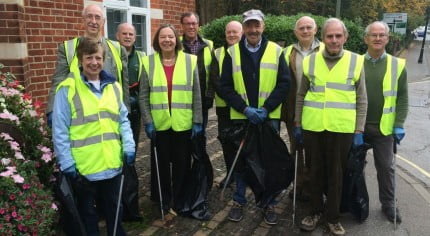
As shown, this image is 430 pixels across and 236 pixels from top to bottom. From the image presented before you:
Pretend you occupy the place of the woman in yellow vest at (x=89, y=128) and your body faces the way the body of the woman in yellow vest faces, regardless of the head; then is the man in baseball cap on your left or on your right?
on your left

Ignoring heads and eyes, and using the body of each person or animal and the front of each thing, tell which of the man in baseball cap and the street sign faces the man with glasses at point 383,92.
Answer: the street sign

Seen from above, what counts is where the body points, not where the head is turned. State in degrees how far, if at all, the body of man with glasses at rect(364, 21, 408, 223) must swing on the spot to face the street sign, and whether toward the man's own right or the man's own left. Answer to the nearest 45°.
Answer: approximately 180°

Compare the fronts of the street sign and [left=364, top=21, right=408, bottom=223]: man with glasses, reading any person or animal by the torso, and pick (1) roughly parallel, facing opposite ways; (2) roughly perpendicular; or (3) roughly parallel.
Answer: roughly parallel

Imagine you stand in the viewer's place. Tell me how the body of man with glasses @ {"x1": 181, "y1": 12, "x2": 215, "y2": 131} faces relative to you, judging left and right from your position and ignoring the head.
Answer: facing the viewer

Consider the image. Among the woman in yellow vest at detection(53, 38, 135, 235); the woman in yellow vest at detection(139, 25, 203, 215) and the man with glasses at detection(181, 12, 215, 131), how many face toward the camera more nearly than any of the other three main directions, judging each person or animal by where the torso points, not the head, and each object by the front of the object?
3

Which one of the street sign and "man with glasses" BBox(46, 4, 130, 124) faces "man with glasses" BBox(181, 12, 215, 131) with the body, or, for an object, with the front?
the street sign

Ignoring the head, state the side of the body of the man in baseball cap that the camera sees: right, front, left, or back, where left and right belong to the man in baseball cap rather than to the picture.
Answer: front

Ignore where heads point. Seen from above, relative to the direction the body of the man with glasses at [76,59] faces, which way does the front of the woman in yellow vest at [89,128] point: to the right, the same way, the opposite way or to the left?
the same way

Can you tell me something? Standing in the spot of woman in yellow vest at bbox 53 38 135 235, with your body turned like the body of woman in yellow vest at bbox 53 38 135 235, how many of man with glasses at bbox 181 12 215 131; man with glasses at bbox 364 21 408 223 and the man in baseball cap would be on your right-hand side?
0

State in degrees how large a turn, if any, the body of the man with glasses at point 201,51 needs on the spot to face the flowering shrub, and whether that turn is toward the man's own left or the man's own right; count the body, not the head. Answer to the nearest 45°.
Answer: approximately 45° to the man's own right

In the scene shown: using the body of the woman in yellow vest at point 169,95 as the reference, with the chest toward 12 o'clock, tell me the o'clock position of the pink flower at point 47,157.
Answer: The pink flower is roughly at 2 o'clock from the woman in yellow vest.

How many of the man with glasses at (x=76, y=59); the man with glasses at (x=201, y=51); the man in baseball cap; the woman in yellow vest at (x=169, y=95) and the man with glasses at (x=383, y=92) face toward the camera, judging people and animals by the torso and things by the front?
5

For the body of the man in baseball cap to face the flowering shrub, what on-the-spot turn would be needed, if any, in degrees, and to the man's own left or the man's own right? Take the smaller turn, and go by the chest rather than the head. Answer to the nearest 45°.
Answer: approximately 45° to the man's own right

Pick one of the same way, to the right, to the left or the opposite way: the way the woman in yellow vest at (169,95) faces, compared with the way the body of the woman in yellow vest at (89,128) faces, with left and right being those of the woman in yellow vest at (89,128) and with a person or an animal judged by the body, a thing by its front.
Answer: the same way

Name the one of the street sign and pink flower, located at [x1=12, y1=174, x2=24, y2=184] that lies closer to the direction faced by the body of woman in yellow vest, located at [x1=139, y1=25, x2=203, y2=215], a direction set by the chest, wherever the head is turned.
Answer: the pink flower

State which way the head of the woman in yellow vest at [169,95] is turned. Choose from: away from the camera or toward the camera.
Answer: toward the camera

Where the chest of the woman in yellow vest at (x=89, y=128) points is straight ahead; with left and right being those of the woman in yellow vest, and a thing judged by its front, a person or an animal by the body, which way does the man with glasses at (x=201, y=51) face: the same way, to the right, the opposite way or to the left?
the same way
